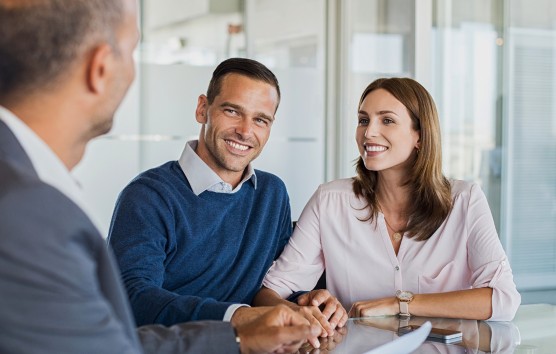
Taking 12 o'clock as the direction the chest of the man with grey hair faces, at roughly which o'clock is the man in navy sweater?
The man in navy sweater is roughly at 11 o'clock from the man with grey hair.

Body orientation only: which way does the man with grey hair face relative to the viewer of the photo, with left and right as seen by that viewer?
facing away from the viewer and to the right of the viewer

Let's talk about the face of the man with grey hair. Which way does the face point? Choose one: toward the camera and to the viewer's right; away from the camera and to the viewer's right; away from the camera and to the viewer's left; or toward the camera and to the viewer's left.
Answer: away from the camera and to the viewer's right

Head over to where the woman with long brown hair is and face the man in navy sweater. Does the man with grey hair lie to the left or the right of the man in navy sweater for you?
left

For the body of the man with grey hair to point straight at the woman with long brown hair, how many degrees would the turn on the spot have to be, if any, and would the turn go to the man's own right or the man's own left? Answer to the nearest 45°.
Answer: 0° — they already face them
